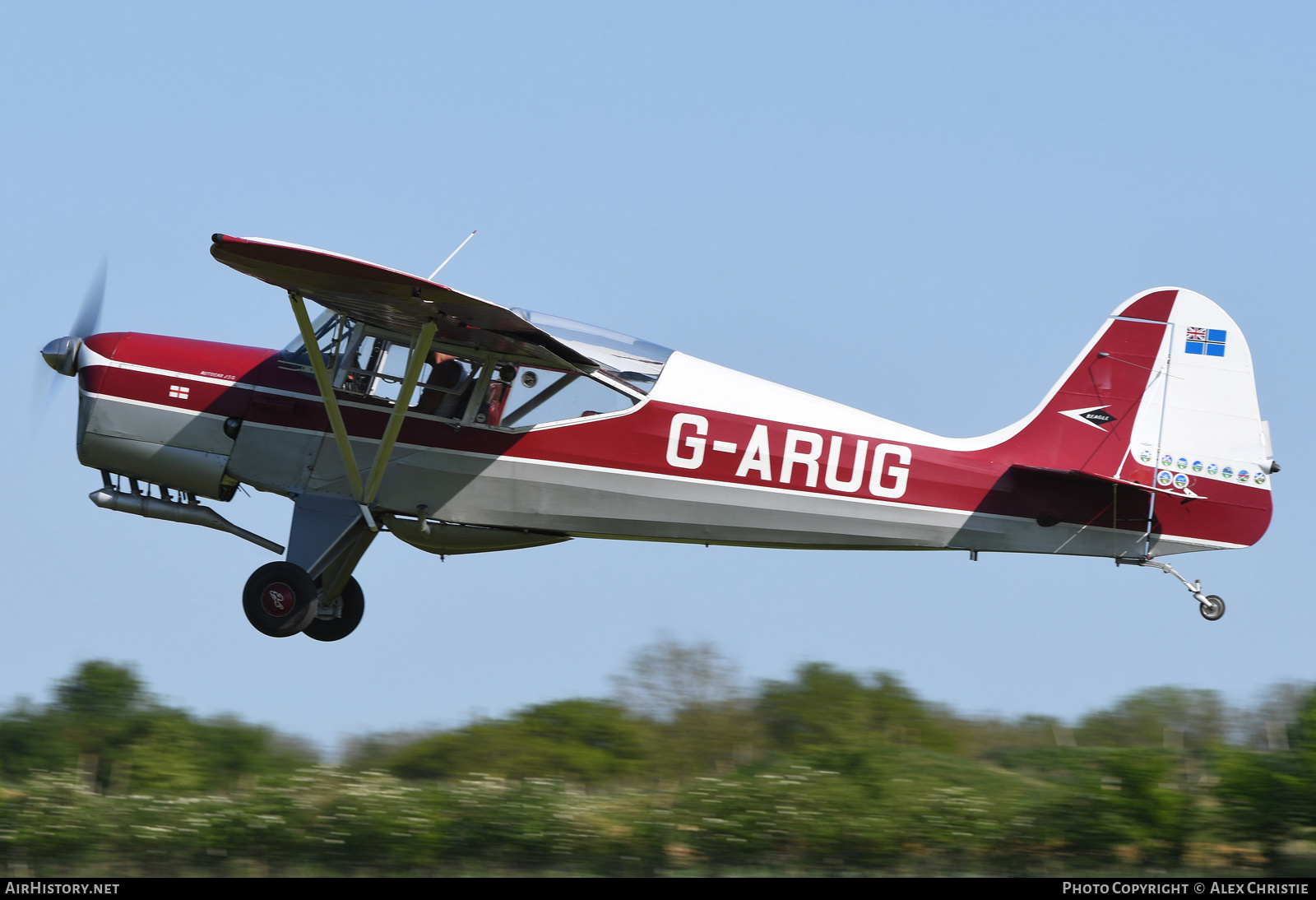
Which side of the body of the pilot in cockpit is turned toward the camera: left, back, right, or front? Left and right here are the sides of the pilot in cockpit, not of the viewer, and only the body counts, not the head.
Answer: left

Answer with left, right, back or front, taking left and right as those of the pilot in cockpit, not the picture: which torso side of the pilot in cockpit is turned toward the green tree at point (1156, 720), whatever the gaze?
right

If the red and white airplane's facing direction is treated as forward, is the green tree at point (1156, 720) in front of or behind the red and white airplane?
behind

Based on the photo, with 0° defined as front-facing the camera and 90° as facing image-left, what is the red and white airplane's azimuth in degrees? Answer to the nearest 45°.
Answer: approximately 90°
